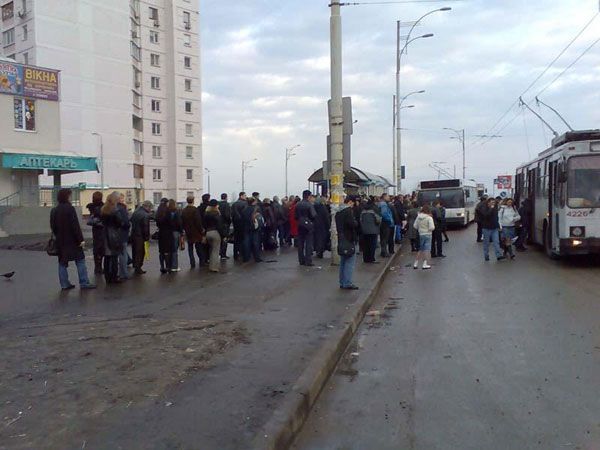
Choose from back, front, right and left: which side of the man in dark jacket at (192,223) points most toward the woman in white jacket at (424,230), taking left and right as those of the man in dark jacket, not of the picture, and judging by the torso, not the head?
right

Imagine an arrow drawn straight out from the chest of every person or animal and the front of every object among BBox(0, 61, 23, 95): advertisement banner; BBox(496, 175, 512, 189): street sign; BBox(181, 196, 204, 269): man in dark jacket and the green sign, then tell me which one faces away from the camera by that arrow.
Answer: the man in dark jacket

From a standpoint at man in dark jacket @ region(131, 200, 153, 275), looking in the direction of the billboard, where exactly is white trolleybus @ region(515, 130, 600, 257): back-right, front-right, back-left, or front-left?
back-right

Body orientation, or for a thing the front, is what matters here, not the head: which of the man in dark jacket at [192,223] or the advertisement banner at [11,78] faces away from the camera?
the man in dark jacket

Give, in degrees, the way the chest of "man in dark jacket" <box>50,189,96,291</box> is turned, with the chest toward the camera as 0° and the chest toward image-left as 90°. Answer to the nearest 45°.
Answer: approximately 225°

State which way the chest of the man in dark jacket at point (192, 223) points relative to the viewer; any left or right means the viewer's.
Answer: facing away from the viewer
